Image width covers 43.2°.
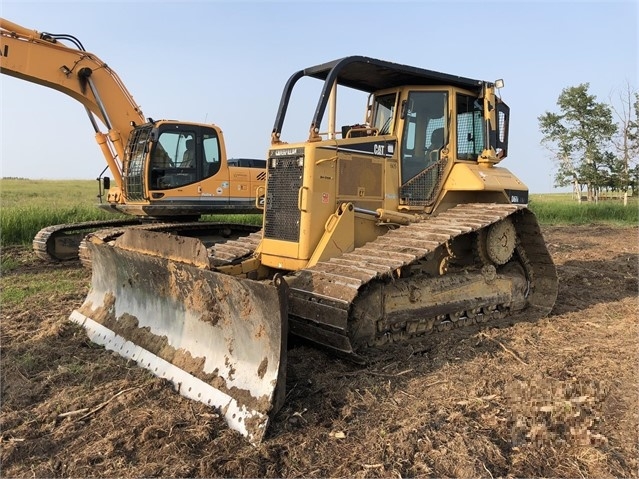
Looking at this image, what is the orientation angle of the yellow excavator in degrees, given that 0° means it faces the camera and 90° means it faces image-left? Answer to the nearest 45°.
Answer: approximately 45°

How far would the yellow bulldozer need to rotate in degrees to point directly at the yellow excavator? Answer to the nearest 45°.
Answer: approximately 90° to its right

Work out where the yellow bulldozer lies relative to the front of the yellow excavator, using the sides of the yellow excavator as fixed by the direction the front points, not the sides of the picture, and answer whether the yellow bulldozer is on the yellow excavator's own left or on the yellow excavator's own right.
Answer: on the yellow excavator's own left

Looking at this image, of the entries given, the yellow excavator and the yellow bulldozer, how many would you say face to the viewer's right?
0

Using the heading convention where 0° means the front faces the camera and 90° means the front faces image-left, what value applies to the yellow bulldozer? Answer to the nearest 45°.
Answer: approximately 45°
